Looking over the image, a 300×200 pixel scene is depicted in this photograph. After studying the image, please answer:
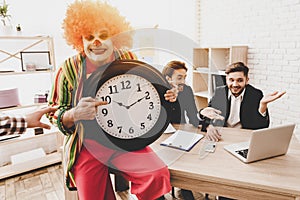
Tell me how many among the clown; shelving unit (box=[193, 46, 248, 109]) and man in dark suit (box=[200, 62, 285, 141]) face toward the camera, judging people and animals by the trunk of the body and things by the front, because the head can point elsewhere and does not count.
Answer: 3

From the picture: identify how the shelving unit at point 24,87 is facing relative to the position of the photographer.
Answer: facing the viewer and to the right of the viewer

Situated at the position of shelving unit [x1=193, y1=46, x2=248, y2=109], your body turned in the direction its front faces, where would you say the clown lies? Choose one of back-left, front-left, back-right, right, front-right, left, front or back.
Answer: front

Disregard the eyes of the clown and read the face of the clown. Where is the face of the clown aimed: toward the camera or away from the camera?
toward the camera

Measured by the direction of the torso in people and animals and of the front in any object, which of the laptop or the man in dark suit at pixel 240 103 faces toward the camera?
the man in dark suit

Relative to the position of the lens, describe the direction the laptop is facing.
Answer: facing away from the viewer and to the left of the viewer

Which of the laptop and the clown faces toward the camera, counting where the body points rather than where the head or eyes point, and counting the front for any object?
the clown

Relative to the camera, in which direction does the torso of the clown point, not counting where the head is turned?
toward the camera

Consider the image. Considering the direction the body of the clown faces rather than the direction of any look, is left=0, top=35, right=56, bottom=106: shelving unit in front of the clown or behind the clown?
behind

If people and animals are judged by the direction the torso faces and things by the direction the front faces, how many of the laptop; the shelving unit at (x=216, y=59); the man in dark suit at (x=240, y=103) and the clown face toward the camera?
3

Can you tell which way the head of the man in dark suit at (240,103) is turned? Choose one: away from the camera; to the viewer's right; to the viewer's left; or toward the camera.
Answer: toward the camera

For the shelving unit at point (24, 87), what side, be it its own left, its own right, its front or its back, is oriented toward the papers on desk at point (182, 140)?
front

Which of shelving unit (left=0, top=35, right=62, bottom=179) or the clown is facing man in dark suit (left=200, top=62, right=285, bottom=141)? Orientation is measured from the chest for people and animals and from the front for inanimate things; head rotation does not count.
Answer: the shelving unit

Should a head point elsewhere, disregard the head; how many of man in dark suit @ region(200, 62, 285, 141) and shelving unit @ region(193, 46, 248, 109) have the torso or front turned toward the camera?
2

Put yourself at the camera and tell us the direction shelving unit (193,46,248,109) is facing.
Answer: facing the viewer
